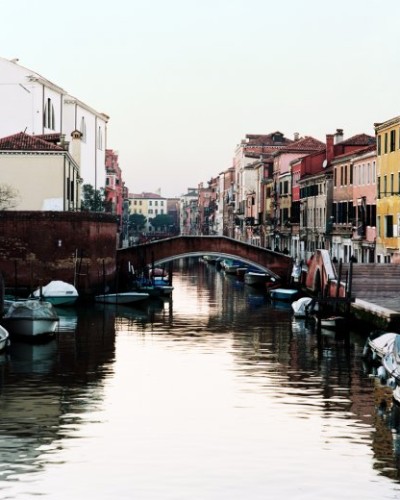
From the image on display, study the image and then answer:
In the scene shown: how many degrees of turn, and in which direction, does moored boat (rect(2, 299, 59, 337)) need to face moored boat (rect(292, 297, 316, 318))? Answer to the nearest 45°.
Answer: approximately 135° to its left

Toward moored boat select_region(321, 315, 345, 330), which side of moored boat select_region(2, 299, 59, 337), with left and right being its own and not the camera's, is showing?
left

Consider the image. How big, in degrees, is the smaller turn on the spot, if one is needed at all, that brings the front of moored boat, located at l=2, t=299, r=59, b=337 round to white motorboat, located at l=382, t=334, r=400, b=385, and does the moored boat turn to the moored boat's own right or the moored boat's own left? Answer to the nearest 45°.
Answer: approximately 45° to the moored boat's own left

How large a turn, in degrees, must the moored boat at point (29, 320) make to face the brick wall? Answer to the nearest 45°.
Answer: approximately 180°

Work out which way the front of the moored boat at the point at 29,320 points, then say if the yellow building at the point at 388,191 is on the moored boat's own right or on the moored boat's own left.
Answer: on the moored boat's own left
